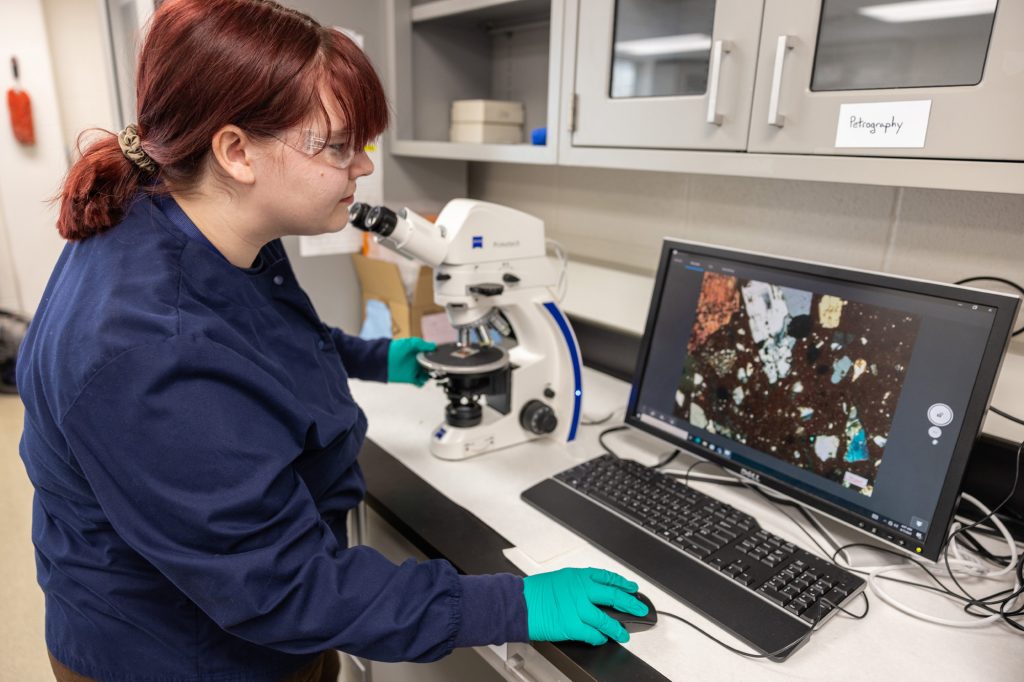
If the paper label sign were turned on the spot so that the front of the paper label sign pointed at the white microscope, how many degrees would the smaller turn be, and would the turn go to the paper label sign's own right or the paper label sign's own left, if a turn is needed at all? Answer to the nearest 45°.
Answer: approximately 90° to the paper label sign's own right

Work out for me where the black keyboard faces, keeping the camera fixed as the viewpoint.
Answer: facing the viewer and to the left of the viewer

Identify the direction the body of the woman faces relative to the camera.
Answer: to the viewer's right

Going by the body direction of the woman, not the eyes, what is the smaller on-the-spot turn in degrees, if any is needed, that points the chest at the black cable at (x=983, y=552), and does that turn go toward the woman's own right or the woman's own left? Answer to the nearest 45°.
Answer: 0° — they already face it

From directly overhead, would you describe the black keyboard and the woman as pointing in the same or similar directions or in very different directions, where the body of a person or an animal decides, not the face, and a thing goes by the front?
very different directions

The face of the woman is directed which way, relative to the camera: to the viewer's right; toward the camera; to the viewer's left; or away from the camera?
to the viewer's right

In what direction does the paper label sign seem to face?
toward the camera

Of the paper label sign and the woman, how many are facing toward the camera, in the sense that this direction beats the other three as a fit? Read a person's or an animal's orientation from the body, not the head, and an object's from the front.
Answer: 1

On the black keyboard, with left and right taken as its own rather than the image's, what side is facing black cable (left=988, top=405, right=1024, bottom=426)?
back

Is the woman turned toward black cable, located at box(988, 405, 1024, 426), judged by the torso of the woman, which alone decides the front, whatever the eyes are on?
yes

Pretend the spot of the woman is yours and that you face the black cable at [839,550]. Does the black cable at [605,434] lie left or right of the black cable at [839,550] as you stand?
left
